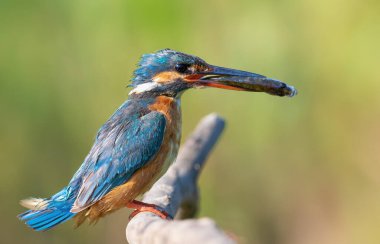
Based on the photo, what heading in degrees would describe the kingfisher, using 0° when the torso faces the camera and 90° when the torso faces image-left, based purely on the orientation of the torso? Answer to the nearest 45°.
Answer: approximately 270°
